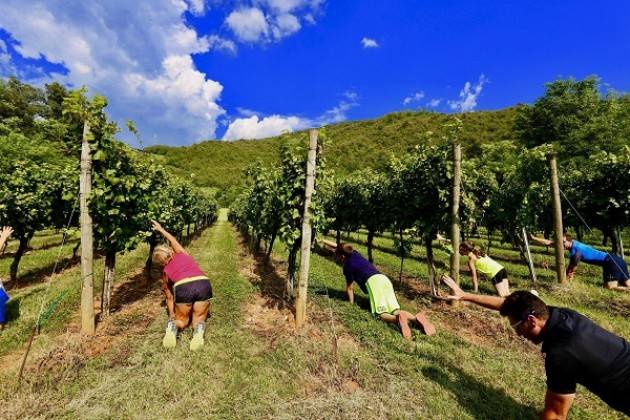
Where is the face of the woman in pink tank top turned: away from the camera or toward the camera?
away from the camera

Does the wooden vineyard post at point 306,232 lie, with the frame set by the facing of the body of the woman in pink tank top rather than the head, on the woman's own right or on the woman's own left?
on the woman's own right

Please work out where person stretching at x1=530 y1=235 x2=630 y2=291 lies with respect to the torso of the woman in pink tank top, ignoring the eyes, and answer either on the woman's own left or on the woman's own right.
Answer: on the woman's own right

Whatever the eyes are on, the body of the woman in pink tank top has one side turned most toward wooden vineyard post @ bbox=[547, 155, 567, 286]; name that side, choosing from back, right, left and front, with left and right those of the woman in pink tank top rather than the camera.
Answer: right

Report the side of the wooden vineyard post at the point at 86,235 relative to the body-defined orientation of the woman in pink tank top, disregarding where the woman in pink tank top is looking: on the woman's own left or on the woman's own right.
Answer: on the woman's own left

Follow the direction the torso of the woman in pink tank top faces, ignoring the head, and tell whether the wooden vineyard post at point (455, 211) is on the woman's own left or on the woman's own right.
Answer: on the woman's own right

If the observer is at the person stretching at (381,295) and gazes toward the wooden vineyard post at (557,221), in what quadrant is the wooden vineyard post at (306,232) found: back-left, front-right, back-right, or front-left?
back-left

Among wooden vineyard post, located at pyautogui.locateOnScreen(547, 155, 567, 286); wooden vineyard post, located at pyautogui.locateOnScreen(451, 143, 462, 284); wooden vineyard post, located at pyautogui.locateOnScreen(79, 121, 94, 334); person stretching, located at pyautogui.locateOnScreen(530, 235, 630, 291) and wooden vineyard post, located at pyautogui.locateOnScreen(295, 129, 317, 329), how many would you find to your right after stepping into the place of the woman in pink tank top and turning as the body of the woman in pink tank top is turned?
4

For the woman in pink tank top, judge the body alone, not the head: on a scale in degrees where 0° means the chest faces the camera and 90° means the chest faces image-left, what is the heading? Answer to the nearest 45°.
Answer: approximately 180°
